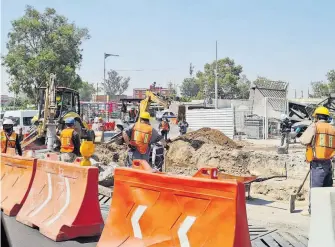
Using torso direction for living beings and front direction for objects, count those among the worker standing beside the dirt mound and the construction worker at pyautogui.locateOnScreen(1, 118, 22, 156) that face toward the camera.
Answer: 1

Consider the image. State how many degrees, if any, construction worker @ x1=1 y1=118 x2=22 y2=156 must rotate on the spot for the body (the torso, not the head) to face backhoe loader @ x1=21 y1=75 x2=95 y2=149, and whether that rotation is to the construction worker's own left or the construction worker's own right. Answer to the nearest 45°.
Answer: approximately 180°

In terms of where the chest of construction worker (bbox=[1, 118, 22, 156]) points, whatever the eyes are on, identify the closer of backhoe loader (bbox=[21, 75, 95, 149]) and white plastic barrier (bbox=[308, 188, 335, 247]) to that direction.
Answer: the white plastic barrier

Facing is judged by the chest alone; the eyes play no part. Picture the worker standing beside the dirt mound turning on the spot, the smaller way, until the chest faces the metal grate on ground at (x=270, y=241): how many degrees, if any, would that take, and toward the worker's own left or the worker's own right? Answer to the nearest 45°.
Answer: approximately 135° to the worker's own right

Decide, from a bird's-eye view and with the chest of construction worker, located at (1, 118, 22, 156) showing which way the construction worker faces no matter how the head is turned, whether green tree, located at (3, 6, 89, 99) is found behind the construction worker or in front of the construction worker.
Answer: behind

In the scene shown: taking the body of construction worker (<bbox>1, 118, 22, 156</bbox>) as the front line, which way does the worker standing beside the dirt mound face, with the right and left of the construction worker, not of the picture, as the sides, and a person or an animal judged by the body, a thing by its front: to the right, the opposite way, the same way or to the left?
the opposite way

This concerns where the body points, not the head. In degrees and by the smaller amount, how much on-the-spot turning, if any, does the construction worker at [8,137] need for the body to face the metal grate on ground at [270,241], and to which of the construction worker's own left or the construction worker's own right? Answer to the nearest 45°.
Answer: approximately 45° to the construction worker's own left

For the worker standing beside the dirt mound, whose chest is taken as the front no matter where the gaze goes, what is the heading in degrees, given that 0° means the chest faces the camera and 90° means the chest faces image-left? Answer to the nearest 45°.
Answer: approximately 180°

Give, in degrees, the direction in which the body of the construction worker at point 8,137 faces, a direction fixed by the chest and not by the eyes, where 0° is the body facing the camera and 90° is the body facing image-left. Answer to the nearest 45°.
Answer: approximately 0°

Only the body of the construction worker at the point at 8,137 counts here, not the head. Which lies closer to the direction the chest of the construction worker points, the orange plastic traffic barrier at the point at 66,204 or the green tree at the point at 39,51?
the orange plastic traffic barrier
